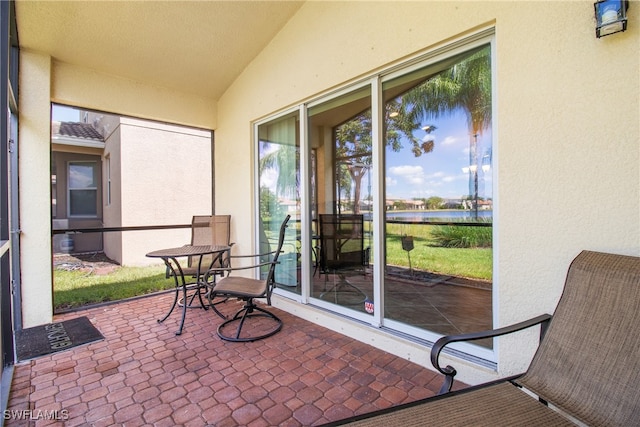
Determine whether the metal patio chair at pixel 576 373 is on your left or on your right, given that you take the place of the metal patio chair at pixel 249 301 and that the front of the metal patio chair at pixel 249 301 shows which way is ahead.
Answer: on your left

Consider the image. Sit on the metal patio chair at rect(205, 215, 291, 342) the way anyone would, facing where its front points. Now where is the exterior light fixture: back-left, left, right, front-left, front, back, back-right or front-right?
back-left

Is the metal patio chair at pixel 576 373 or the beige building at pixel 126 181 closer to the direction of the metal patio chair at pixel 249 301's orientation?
the beige building

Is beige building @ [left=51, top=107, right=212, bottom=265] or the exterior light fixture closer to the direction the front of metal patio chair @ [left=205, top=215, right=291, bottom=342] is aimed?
the beige building

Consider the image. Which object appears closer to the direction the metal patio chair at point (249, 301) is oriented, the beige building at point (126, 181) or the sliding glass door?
the beige building

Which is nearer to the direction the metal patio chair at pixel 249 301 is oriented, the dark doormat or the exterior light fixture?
the dark doormat

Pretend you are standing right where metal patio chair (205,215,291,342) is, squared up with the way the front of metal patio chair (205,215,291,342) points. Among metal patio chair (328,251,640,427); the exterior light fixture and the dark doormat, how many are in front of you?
1

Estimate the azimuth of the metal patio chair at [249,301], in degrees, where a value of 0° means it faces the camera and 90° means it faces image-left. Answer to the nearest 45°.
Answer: approximately 90°

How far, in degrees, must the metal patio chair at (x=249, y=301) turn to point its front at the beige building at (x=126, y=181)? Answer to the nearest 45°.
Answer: approximately 45° to its right

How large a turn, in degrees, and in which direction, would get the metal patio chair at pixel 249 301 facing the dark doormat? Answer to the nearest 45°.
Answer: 0° — it already faces it
